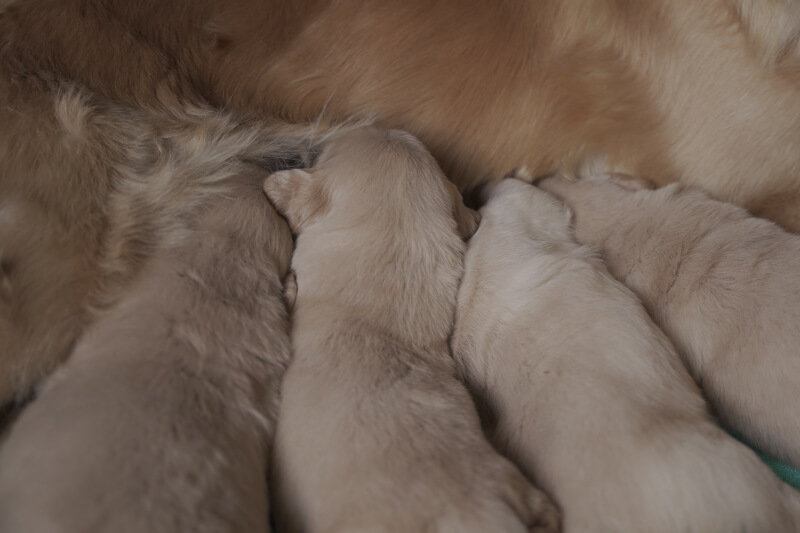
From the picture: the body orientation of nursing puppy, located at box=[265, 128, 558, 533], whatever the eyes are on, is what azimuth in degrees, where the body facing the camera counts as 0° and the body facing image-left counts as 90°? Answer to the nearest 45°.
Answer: approximately 180°

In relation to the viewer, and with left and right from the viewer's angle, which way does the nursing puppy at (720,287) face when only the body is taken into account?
facing away from the viewer and to the left of the viewer

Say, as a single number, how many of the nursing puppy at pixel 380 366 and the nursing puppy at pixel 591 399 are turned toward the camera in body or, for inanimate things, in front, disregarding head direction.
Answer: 0

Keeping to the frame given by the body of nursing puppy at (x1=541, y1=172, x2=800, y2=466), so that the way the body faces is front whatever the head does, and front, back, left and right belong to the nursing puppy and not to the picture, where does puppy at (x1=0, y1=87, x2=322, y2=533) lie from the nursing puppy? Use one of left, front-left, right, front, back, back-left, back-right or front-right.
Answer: left

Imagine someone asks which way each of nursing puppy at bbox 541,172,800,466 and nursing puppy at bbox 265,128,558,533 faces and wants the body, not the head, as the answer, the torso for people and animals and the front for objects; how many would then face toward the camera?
0

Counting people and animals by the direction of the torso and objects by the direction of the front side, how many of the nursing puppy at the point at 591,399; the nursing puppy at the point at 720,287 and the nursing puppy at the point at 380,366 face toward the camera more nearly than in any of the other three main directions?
0

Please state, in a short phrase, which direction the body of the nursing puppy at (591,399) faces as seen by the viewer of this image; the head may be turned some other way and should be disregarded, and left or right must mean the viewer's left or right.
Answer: facing away from the viewer and to the left of the viewer
